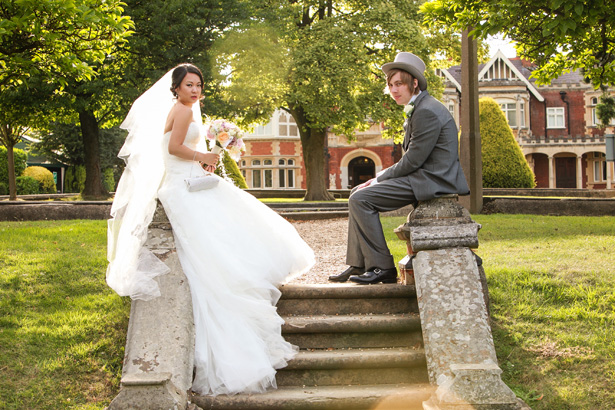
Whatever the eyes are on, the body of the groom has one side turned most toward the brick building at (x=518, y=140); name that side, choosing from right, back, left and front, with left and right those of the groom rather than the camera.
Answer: right

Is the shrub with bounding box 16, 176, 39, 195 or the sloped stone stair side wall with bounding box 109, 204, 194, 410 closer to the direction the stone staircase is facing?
the sloped stone stair side wall

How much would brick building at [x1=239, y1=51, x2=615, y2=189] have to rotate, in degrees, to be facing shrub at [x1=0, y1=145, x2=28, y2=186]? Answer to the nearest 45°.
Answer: approximately 45° to its right

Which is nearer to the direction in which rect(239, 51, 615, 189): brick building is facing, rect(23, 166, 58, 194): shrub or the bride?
the bride

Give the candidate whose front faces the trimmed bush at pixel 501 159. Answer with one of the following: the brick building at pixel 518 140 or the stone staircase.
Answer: the brick building

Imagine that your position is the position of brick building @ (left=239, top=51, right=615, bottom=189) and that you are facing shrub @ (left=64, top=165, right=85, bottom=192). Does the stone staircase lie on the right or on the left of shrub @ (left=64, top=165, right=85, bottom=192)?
left

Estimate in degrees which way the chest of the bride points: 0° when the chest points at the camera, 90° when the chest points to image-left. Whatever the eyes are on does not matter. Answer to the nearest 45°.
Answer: approximately 270°

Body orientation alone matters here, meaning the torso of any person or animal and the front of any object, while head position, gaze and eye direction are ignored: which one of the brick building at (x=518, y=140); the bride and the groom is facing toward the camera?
the brick building

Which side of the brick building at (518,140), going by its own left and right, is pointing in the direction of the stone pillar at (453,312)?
front

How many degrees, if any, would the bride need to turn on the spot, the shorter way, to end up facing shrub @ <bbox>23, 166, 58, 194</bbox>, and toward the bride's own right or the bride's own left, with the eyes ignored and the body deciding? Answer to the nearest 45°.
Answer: approximately 90° to the bride's own left

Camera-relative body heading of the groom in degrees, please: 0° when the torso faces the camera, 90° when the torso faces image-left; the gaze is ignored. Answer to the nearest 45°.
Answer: approximately 90°

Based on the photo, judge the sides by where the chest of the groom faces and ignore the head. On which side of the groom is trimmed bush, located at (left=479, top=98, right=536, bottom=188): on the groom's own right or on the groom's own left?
on the groom's own right

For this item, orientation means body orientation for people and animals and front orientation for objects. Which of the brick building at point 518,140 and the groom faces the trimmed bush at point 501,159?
the brick building

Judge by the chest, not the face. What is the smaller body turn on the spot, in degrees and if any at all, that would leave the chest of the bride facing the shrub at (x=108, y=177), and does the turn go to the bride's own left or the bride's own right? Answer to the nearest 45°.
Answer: approximately 90° to the bride's own left

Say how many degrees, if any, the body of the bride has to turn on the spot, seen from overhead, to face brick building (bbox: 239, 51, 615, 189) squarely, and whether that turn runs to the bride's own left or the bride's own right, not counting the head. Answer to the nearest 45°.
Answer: approximately 45° to the bride's own left
